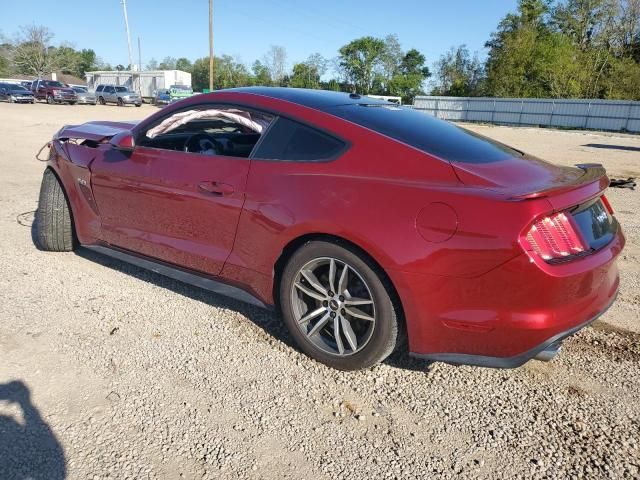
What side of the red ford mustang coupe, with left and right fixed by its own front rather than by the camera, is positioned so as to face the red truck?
front

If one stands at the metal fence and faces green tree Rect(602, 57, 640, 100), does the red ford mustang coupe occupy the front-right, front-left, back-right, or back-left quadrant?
back-right

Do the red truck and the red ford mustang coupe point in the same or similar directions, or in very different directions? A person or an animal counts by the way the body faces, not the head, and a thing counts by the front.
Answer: very different directions

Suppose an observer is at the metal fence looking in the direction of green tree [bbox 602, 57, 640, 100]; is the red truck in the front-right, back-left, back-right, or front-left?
back-left

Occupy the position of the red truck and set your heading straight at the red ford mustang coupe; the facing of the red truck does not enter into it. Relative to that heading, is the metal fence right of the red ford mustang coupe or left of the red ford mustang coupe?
left

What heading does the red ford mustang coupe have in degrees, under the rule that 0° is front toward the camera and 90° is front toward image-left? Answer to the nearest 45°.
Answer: approximately 135°

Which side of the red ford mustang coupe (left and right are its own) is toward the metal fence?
right

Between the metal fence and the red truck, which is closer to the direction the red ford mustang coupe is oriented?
the red truck

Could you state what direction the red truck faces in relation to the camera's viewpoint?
facing the viewer and to the right of the viewer

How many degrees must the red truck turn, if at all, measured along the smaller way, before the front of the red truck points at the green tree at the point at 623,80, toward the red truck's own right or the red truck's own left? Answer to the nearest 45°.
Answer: approximately 45° to the red truck's own left
